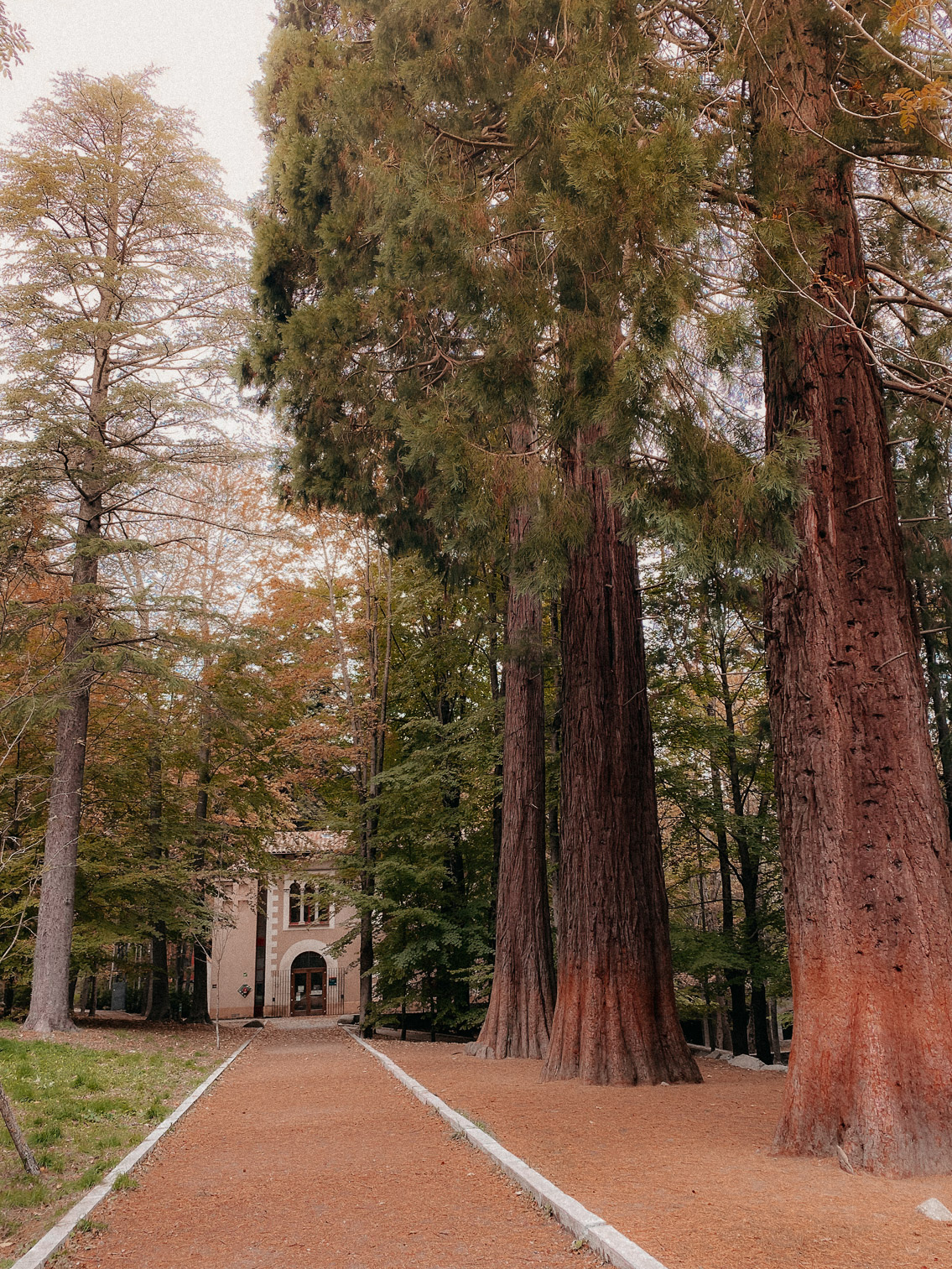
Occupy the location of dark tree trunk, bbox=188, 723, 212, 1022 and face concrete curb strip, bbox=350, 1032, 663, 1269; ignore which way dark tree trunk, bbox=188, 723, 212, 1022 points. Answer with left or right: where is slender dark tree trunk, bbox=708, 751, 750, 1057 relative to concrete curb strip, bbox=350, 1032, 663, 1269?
left

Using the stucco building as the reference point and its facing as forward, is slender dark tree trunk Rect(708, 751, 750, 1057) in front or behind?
in front

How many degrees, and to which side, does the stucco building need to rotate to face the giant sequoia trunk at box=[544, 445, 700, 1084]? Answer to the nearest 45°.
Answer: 0° — it already faces it

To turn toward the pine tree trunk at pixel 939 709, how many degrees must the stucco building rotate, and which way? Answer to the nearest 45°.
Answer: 0° — it already faces it

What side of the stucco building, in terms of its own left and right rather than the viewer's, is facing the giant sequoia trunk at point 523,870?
front

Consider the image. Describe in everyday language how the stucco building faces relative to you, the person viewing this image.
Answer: facing the viewer

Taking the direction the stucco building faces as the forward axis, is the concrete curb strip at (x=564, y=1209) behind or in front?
in front

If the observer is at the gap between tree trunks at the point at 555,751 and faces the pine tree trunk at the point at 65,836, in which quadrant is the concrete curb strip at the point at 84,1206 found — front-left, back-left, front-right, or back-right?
back-left

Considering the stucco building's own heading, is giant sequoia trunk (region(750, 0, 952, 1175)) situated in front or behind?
in front
